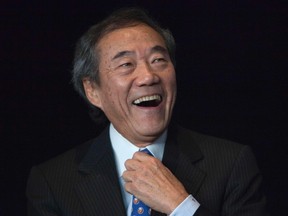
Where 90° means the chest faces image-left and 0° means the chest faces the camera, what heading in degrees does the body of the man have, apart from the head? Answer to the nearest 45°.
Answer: approximately 0°

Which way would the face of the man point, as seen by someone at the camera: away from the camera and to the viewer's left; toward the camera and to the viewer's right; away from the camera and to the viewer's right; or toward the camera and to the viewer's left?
toward the camera and to the viewer's right
